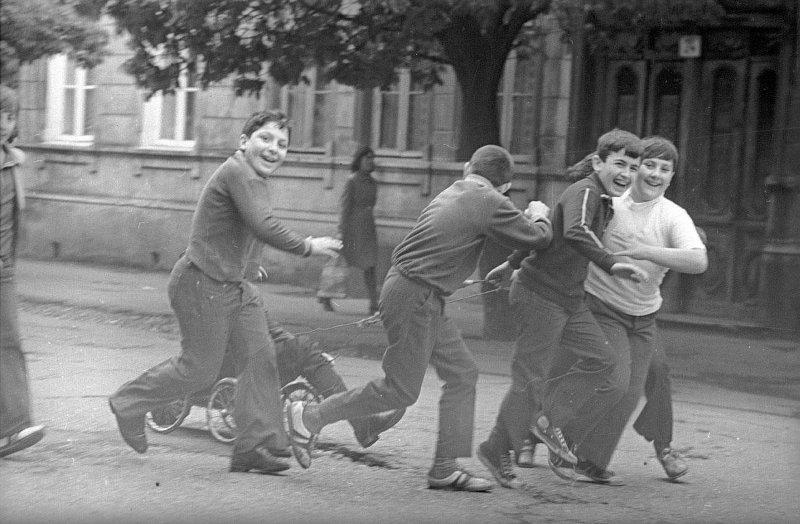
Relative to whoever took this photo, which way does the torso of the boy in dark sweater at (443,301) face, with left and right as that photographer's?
facing away from the viewer and to the right of the viewer

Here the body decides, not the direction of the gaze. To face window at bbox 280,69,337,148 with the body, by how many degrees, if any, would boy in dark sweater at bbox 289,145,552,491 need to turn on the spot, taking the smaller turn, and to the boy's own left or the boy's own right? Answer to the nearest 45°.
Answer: approximately 45° to the boy's own left

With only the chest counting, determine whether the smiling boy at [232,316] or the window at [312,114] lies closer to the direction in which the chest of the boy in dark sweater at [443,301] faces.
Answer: the window

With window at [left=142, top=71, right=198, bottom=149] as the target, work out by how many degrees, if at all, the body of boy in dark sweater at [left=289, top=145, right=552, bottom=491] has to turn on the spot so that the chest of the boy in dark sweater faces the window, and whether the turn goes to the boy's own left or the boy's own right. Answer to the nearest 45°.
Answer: approximately 45° to the boy's own left

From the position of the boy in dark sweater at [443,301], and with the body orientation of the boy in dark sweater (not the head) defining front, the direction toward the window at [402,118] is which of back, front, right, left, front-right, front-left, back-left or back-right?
front-left

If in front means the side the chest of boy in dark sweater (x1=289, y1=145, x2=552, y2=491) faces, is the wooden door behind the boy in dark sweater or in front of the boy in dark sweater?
in front

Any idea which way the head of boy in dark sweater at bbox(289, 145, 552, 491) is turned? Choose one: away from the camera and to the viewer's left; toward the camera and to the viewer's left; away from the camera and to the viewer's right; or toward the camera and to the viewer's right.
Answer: away from the camera and to the viewer's right

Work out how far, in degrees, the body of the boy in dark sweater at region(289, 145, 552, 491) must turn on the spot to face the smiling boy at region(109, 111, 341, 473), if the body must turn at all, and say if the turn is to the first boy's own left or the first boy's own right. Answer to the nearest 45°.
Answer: approximately 135° to the first boy's own left

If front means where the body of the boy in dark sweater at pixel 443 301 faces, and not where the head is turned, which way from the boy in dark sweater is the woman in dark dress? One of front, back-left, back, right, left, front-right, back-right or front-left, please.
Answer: front-left

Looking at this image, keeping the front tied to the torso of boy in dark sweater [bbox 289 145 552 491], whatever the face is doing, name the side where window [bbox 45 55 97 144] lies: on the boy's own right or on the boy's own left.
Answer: on the boy's own left

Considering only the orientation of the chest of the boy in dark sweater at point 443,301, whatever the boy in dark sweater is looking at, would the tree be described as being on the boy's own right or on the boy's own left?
on the boy's own left

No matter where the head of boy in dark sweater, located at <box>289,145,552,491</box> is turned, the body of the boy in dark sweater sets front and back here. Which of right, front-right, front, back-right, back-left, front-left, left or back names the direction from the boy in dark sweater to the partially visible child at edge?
back-left
